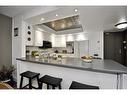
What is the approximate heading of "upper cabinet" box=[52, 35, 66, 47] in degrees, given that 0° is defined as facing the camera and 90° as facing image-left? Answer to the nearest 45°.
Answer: approximately 0°

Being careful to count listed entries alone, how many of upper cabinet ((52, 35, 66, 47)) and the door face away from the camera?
0

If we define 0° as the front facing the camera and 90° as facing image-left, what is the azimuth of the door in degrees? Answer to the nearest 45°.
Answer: approximately 45°

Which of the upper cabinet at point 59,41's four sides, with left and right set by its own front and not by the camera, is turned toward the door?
left

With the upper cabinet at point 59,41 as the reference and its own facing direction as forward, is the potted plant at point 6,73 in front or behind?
in front

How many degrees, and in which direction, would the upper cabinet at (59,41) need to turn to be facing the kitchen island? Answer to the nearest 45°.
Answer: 0° — it already faces it
